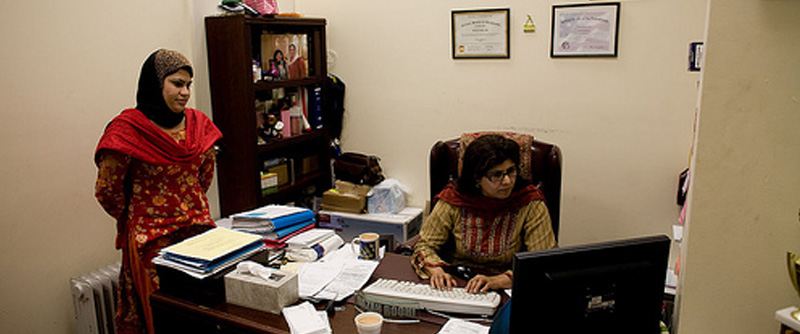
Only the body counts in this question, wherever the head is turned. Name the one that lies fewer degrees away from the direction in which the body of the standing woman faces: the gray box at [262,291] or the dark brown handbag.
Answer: the gray box

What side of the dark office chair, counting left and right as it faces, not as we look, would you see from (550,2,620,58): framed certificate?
back

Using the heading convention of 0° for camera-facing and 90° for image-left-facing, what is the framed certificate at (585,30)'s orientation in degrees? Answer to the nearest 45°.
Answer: approximately 0°

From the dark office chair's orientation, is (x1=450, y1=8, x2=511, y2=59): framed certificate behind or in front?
behind

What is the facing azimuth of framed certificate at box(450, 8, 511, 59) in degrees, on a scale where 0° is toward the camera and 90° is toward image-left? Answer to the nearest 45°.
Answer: approximately 0°

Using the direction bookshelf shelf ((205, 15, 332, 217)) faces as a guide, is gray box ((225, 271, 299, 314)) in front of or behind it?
in front

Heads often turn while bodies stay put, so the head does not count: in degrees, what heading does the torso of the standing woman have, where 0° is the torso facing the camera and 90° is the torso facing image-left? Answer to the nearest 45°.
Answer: approximately 315°

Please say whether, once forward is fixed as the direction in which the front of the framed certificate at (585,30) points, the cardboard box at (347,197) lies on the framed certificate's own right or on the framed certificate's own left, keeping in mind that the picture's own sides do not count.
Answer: on the framed certificate's own right

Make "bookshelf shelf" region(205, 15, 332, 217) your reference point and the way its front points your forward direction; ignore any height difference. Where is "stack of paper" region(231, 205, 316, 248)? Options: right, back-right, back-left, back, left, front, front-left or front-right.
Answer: front-right

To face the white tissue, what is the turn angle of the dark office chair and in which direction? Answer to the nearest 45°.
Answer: approximately 45° to its right

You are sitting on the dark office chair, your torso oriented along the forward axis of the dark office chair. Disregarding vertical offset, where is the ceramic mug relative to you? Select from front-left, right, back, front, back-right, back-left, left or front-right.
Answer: front-right

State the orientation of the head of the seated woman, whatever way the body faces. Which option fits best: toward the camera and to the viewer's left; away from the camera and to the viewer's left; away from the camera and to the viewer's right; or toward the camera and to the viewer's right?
toward the camera and to the viewer's right
